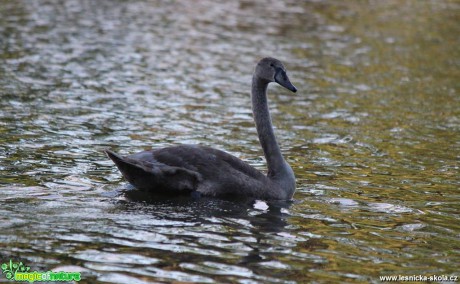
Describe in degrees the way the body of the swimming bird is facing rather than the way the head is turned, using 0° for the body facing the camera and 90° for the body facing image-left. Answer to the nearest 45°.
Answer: approximately 270°
